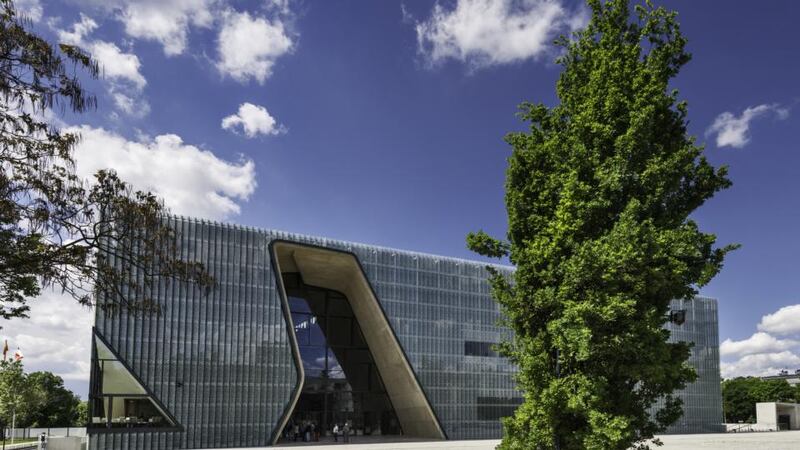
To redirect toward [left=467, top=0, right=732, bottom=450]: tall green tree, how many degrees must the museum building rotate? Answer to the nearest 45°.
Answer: approximately 45° to its right

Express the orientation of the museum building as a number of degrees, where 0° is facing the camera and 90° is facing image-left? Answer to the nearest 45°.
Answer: approximately 315°
